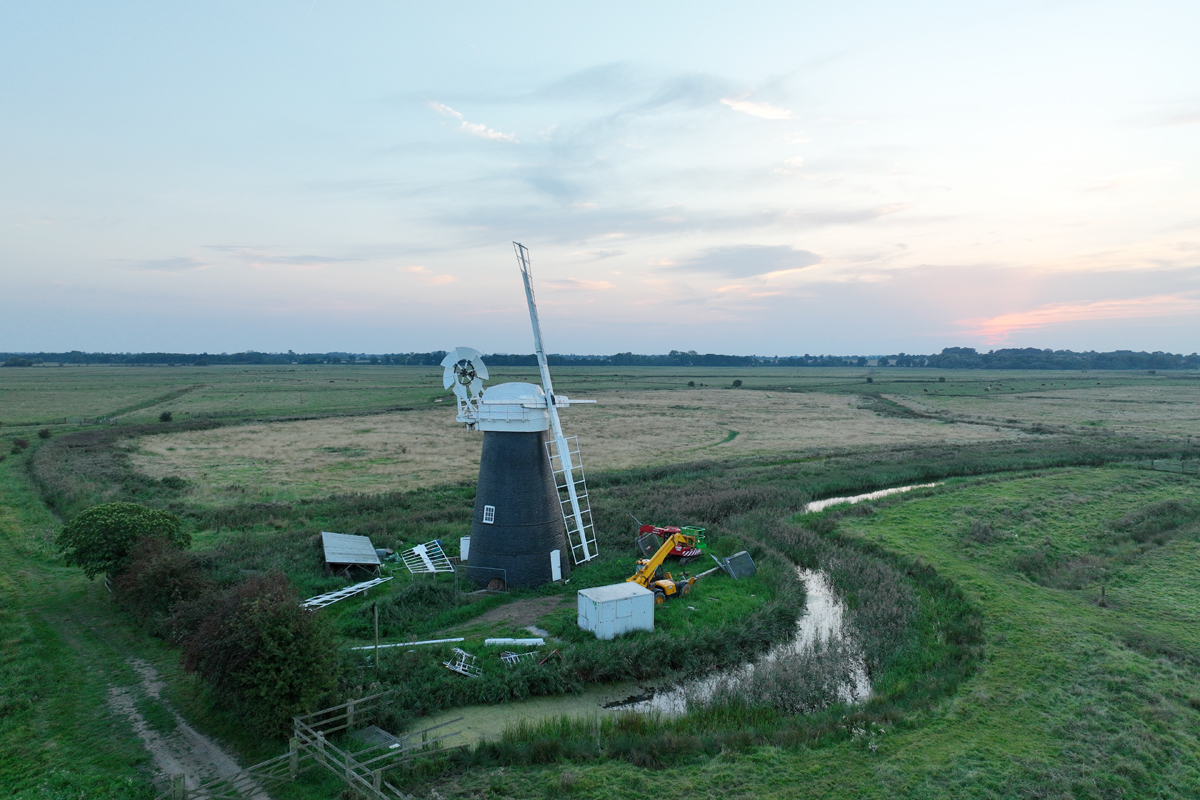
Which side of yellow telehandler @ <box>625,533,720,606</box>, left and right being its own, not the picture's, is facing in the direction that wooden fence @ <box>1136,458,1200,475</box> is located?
front

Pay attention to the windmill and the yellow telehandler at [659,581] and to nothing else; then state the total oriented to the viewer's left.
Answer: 0

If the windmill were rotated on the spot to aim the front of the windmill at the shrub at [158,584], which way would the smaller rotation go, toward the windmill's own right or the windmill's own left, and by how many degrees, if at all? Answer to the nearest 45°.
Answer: approximately 180°

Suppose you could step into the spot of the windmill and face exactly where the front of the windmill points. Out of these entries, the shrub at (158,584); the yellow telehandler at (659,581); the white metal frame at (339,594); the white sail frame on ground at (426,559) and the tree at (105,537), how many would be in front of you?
1

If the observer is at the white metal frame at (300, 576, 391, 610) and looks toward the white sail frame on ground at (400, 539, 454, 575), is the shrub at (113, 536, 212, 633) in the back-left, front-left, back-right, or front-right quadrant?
back-left

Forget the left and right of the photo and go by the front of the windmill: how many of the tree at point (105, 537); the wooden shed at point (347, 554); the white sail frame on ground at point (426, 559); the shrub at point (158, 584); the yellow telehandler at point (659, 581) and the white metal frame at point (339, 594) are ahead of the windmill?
1

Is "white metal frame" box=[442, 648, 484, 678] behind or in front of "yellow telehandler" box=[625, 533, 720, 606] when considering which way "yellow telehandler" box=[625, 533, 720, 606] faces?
behind

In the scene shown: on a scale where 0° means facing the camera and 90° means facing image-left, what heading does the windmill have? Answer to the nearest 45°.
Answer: approximately 270°

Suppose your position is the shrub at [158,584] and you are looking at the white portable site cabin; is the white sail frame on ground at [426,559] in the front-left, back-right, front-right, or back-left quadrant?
front-left

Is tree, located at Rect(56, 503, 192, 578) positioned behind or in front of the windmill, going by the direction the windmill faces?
behind

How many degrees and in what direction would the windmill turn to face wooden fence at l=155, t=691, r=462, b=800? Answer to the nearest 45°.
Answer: approximately 90° to its right

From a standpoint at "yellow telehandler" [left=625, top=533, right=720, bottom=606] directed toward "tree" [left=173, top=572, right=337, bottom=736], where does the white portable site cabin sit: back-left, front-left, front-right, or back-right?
front-left

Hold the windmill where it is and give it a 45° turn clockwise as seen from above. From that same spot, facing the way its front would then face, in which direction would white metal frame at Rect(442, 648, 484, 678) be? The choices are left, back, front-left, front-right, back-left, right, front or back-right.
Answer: front-right

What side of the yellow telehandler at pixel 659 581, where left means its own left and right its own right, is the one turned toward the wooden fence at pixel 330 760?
back

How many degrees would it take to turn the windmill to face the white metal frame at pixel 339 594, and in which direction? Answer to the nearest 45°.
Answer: approximately 180°

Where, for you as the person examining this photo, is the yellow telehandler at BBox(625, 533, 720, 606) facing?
facing away from the viewer and to the right of the viewer
